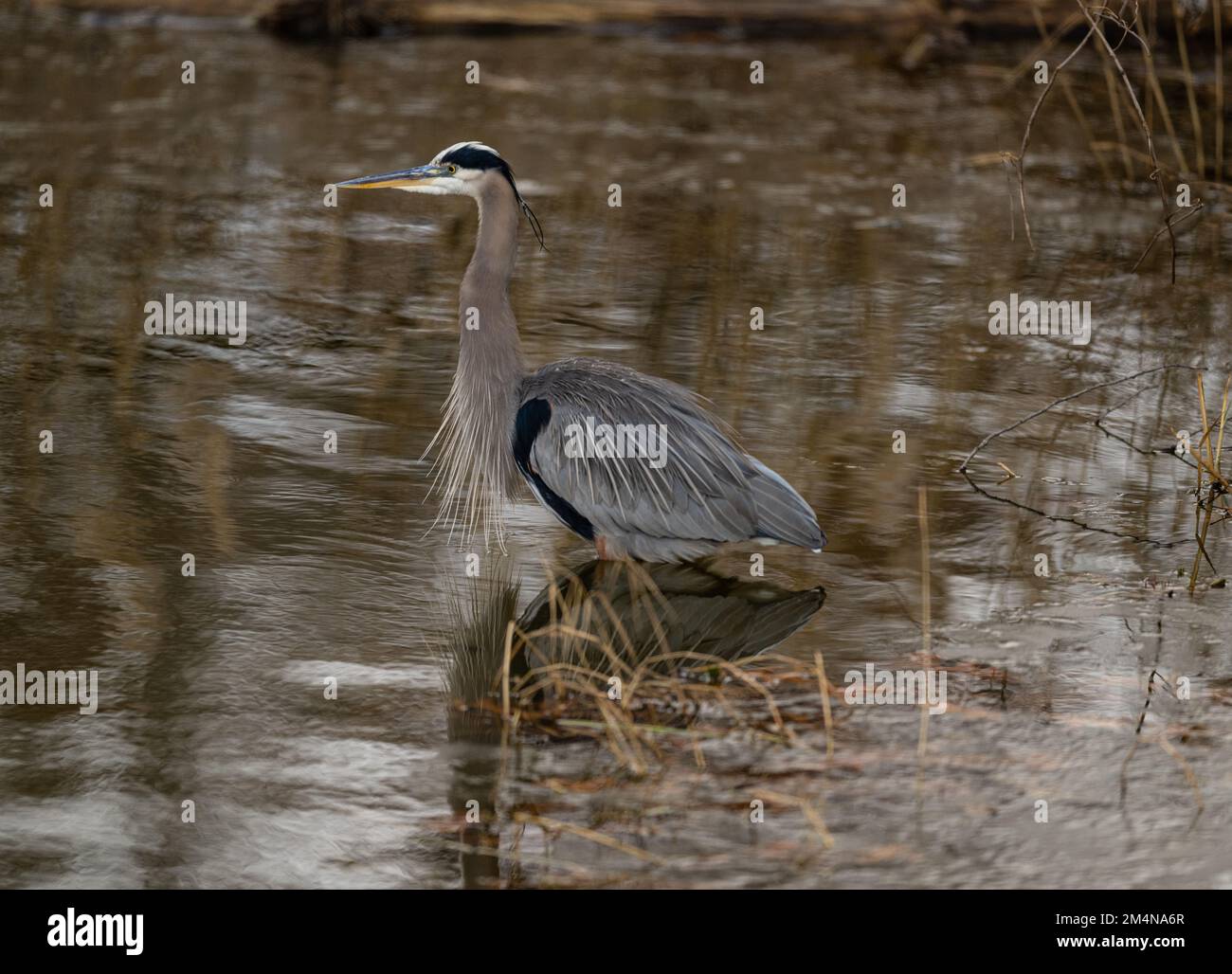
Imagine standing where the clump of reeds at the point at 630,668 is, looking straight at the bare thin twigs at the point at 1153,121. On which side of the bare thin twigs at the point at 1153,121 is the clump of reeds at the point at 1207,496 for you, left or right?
right

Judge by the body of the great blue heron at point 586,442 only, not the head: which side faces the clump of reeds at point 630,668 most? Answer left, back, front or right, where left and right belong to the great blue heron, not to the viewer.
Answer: left

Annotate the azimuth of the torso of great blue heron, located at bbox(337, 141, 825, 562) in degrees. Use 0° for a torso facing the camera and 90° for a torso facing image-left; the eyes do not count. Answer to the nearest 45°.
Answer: approximately 90°

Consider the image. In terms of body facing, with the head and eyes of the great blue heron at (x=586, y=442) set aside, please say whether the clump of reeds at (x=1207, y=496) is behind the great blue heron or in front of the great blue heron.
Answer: behind

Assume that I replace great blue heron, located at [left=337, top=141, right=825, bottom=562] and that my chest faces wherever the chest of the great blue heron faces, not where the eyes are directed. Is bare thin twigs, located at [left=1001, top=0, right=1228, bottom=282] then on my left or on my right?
on my right
